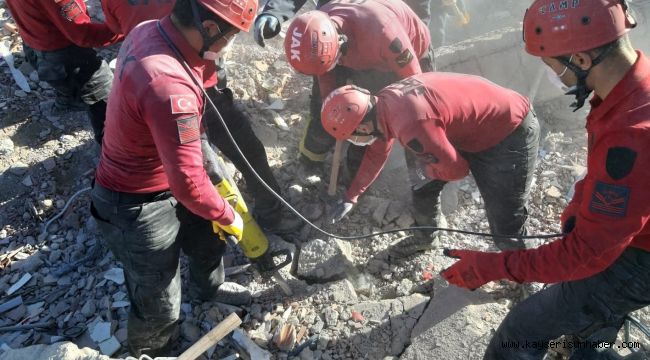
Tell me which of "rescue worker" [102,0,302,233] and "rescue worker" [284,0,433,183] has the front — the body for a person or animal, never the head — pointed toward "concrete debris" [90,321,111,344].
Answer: "rescue worker" [284,0,433,183]

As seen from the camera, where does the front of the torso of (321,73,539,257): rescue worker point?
to the viewer's left

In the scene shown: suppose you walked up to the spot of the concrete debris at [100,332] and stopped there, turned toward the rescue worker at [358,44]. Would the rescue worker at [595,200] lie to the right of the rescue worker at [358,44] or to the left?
right

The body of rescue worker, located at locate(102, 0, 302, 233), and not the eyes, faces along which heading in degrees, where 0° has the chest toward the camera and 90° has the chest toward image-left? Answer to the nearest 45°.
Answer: approximately 270°

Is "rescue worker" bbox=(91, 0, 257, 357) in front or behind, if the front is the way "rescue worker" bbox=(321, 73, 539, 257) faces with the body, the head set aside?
in front

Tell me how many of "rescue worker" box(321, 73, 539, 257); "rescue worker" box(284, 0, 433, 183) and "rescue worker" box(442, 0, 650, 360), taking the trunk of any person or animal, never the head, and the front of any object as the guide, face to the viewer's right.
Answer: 0

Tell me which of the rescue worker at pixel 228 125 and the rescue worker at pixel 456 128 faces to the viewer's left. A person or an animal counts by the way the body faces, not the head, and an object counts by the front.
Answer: the rescue worker at pixel 456 128

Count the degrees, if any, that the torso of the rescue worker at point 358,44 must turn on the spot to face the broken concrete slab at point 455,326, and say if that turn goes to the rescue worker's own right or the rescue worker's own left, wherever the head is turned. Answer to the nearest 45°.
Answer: approximately 90° to the rescue worker's own left

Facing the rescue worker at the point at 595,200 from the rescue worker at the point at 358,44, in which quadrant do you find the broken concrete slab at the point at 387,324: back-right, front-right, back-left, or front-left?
front-right

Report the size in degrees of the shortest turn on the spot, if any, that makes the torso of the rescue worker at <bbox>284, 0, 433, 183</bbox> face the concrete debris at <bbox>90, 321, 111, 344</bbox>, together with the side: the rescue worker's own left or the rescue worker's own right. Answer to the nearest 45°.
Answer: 0° — they already face it

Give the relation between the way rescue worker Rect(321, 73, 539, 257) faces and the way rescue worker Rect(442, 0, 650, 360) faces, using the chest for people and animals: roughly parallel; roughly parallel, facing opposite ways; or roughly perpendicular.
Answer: roughly parallel

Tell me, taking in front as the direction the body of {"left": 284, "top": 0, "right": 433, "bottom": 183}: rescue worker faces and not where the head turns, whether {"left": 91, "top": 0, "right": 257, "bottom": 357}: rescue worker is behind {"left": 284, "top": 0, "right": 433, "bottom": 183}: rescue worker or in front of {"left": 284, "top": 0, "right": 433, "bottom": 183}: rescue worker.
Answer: in front

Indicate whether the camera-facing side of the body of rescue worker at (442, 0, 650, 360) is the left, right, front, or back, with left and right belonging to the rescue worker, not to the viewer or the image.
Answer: left

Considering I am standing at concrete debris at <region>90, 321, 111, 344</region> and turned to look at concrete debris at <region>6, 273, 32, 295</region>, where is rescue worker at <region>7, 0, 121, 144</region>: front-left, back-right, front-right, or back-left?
front-right

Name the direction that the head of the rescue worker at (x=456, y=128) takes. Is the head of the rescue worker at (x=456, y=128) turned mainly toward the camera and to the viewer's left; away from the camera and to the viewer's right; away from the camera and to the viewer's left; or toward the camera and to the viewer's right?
toward the camera and to the viewer's left

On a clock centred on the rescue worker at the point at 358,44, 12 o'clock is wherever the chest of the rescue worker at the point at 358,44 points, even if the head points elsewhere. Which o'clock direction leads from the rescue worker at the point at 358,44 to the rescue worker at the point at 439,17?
the rescue worker at the point at 439,17 is roughly at 5 o'clock from the rescue worker at the point at 358,44.
